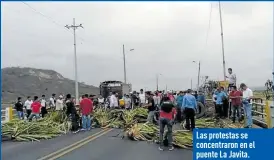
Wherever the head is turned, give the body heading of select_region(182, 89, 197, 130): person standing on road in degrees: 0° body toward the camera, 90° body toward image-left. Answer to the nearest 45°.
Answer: approximately 180°

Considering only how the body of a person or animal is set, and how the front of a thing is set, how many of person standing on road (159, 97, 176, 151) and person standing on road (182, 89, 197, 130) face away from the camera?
2

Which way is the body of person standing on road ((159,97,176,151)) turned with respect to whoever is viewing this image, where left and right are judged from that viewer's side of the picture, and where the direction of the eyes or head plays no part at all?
facing away from the viewer
